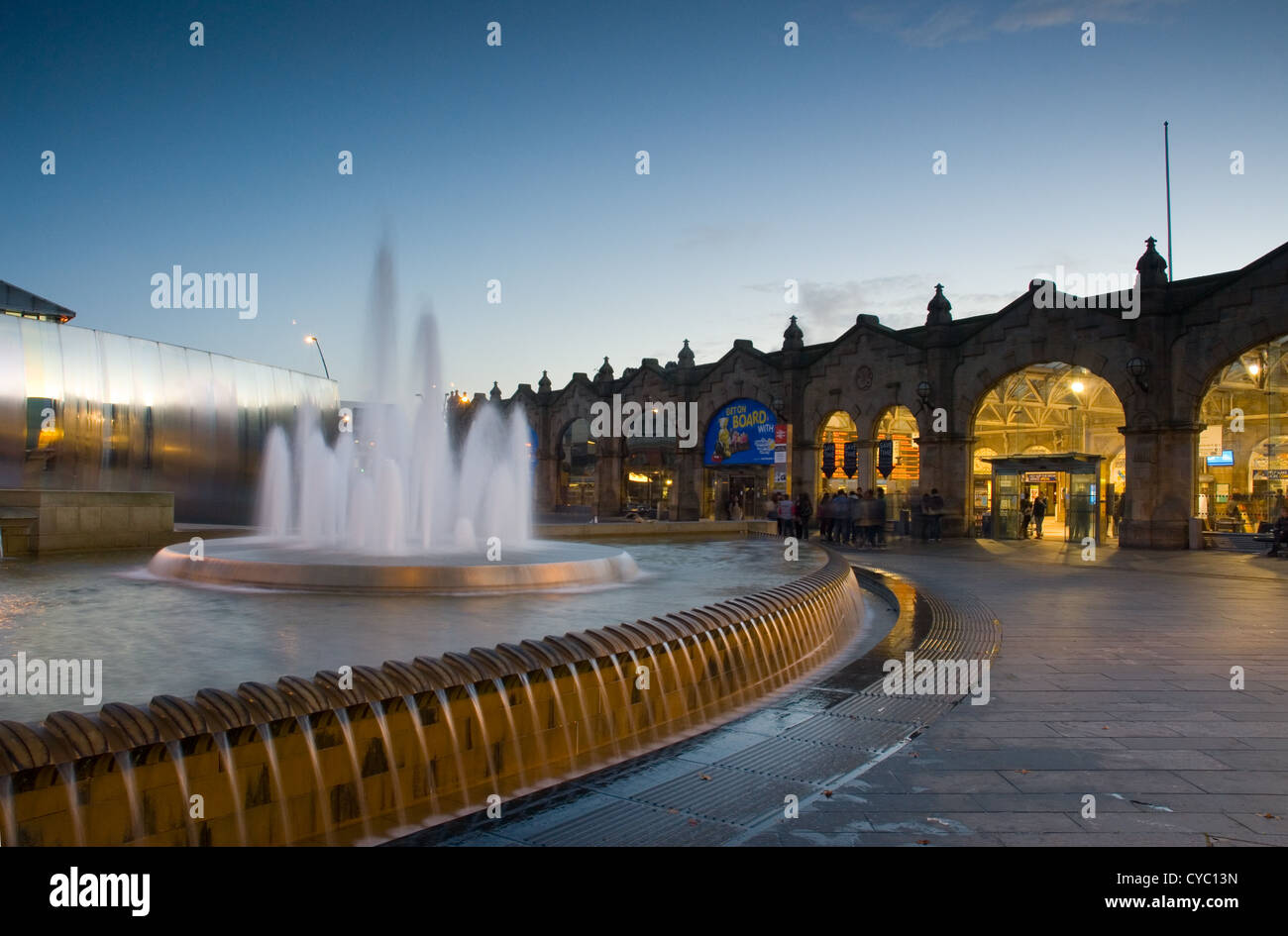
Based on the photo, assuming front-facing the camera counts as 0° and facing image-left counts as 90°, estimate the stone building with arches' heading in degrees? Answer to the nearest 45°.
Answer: approximately 45°

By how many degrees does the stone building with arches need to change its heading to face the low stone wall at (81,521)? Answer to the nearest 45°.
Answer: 0° — it already faces it

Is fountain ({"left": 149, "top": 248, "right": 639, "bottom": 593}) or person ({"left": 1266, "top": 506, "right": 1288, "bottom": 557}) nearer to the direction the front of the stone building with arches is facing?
the fountain

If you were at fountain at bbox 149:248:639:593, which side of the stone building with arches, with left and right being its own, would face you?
front

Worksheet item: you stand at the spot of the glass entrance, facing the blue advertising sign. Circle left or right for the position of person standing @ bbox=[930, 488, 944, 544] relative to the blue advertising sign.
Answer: left

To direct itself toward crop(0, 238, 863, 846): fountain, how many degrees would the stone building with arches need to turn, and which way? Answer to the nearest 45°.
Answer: approximately 45° to its left
